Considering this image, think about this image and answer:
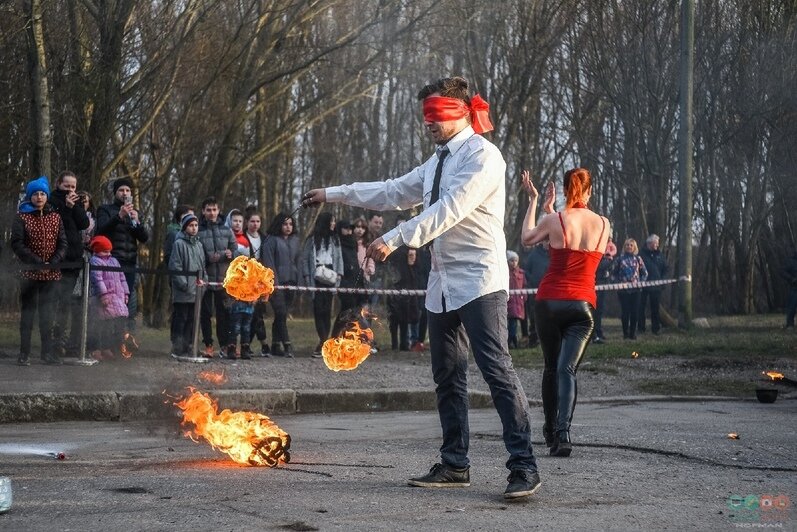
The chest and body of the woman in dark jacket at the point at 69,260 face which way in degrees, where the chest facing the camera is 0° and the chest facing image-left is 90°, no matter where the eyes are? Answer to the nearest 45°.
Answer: approximately 315°

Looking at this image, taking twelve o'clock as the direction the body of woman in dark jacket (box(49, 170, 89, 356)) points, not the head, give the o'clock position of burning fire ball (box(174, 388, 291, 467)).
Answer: The burning fire ball is roughly at 1 o'clock from the woman in dark jacket.

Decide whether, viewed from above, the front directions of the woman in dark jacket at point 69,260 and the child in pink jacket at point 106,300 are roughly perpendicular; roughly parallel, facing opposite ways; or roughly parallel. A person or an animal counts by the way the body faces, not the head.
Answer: roughly parallel

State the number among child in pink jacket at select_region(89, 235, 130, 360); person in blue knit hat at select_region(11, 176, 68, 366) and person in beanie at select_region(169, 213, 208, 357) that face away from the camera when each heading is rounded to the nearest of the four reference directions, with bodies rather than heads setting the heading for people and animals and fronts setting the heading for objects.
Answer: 0

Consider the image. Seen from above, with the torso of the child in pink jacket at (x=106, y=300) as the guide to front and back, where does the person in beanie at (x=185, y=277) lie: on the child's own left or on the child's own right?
on the child's own left

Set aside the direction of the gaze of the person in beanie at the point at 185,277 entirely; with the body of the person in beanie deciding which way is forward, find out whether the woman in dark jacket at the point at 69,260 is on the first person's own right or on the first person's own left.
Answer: on the first person's own right

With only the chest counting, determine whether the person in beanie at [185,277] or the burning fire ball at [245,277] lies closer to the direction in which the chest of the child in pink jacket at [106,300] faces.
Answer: the burning fire ball

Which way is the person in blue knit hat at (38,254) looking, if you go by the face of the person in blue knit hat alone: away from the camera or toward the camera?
toward the camera

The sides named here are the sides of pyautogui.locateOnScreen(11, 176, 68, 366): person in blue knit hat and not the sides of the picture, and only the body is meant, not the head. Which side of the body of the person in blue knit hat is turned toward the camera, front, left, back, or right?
front

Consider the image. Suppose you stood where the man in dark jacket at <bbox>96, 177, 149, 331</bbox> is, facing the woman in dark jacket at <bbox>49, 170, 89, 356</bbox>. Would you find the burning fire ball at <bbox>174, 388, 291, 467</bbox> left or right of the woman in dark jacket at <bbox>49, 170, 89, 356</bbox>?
left

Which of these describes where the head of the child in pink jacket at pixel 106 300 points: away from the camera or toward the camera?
toward the camera

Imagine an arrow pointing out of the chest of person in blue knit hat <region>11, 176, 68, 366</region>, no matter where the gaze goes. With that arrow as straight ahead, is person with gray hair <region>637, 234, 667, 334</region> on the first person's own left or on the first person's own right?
on the first person's own left

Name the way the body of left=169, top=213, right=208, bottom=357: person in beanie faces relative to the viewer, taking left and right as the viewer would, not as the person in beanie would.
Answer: facing the viewer and to the right of the viewer
